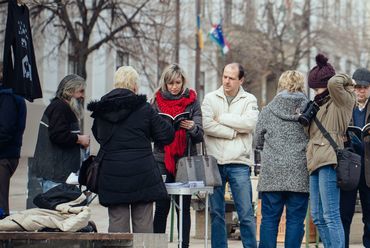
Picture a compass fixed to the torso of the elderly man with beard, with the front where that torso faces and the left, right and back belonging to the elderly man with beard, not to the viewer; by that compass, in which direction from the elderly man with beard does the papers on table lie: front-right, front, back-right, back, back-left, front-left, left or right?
front-right

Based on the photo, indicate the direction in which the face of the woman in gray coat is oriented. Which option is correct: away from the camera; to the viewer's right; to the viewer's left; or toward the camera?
away from the camera

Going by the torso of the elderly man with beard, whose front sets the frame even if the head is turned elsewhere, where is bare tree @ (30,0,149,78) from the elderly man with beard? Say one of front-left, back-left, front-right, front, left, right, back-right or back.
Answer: left

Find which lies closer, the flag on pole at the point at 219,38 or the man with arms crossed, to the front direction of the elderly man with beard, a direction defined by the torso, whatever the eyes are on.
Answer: the man with arms crossed

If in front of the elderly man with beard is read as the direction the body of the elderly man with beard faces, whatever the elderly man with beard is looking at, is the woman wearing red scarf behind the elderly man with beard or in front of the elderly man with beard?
in front

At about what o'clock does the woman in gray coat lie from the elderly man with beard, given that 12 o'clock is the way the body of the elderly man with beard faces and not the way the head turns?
The woman in gray coat is roughly at 1 o'clock from the elderly man with beard.

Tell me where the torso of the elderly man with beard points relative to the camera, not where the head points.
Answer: to the viewer's right

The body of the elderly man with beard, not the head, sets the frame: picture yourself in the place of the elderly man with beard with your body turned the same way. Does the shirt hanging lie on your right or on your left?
on your right

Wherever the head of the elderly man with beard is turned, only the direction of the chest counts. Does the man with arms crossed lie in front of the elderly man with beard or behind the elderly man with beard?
in front

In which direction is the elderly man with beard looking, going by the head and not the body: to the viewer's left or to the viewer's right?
to the viewer's right

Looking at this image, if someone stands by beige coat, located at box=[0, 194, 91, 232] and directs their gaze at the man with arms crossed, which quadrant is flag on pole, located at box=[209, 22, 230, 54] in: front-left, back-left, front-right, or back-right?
front-left
